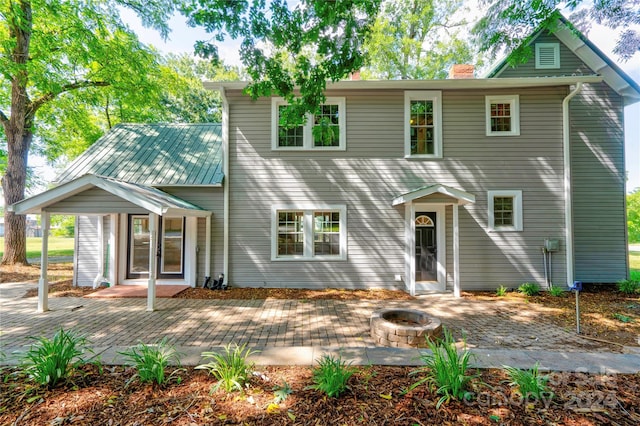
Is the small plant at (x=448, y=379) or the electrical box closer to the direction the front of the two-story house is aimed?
the small plant

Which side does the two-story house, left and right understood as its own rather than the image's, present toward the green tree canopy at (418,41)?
back

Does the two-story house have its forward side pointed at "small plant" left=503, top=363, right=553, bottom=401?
yes

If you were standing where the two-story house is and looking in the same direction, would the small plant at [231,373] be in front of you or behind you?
in front

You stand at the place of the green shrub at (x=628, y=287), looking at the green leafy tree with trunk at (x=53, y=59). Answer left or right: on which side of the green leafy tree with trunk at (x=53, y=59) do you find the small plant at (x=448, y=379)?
left

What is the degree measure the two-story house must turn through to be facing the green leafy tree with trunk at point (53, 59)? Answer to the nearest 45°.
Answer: approximately 90° to its right

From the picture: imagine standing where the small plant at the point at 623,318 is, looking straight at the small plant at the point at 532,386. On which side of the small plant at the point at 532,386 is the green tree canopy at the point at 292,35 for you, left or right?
right

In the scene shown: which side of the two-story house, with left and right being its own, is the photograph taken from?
front

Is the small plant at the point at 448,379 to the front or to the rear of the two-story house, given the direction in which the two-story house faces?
to the front
